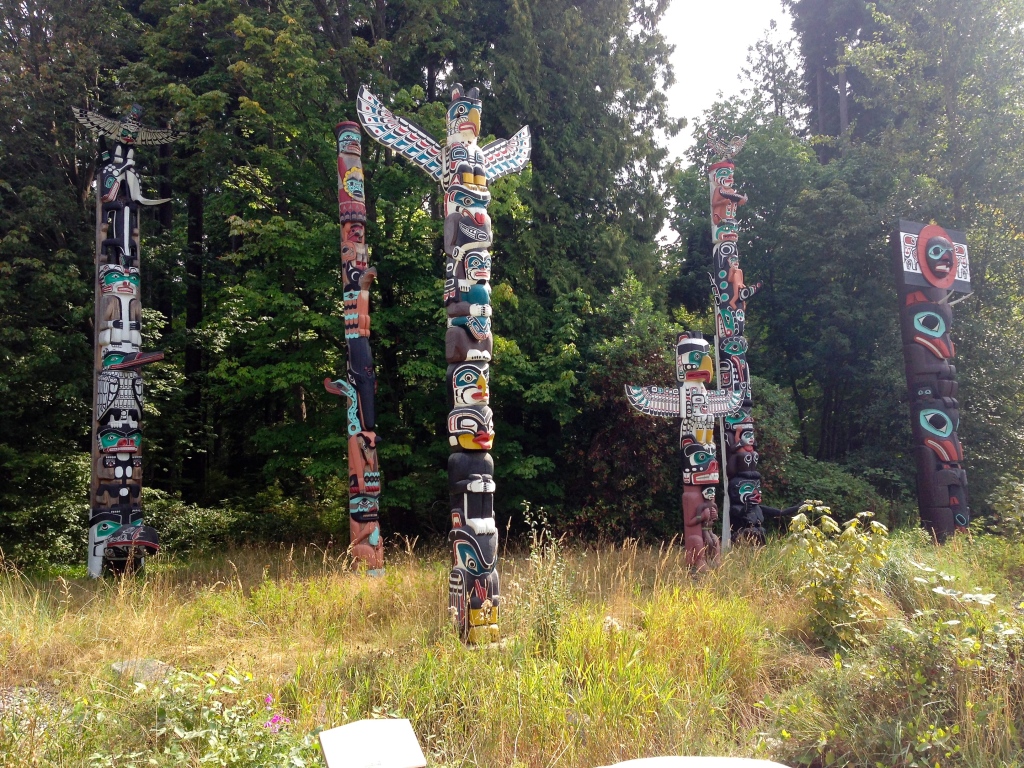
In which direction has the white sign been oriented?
toward the camera

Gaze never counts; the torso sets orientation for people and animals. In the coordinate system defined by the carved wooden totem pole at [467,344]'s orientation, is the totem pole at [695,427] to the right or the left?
on its left

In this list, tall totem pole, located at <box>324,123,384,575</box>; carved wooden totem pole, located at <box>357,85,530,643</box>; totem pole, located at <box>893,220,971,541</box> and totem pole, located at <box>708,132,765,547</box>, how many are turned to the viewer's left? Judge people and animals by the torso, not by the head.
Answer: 0

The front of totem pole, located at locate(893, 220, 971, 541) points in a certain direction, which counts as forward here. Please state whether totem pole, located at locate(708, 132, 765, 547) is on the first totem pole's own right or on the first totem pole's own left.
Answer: on the first totem pole's own right

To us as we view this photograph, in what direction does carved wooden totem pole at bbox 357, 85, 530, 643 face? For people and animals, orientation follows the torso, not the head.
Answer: facing the viewer and to the right of the viewer

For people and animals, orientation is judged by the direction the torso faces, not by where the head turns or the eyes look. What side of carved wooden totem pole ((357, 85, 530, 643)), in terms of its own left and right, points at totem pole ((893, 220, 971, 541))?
left

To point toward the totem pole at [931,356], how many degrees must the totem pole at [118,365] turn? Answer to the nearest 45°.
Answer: approximately 45° to its left

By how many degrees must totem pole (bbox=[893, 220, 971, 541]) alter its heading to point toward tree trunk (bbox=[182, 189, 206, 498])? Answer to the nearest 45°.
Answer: approximately 135° to its right

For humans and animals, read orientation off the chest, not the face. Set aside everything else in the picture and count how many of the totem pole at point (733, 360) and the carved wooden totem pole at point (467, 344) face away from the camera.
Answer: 0

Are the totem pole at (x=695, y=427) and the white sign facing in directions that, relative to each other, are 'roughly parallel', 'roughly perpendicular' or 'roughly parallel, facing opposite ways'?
roughly parallel

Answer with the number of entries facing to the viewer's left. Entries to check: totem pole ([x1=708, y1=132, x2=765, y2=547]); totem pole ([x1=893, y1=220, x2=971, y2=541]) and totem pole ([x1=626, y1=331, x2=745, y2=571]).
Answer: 0

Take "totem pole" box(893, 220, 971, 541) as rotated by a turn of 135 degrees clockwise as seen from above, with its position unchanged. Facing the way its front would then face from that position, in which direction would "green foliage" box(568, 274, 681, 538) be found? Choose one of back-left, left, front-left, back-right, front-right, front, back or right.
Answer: front

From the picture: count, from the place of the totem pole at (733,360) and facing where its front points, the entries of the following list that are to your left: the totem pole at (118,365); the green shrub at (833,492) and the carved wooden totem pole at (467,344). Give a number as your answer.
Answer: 1
